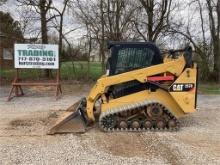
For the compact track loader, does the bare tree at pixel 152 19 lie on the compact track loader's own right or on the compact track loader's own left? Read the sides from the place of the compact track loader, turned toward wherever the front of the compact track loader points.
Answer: on the compact track loader's own right

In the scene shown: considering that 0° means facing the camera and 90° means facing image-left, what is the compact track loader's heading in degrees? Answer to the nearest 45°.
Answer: approximately 90°

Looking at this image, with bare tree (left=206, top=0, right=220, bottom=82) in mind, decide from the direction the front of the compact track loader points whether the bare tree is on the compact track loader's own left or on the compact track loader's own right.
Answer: on the compact track loader's own right
